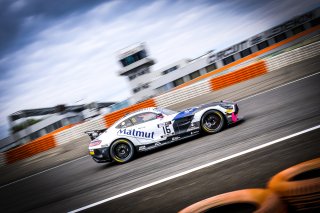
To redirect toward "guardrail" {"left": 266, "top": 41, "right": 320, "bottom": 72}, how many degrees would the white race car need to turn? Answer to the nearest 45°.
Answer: approximately 45° to its left

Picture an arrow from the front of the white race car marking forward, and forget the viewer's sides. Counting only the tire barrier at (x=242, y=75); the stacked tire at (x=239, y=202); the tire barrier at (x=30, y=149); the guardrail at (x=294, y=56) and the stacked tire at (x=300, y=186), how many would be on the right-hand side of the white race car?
2

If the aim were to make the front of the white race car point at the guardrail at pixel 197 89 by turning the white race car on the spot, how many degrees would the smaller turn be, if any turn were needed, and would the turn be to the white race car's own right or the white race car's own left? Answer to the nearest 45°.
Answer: approximately 90° to the white race car's own left

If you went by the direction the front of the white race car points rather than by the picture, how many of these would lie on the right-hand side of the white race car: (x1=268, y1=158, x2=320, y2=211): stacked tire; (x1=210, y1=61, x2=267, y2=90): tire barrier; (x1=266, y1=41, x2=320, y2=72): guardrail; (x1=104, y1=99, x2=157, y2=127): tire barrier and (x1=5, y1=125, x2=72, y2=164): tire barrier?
1

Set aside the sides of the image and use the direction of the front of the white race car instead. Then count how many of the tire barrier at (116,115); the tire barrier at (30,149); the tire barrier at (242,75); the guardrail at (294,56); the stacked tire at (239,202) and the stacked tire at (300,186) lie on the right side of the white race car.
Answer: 2

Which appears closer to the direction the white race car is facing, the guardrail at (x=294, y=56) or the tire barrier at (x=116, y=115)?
the guardrail

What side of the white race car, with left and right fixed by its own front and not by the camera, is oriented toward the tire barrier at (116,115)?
left

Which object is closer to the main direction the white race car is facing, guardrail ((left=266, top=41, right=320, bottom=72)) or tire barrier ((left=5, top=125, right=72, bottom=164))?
the guardrail

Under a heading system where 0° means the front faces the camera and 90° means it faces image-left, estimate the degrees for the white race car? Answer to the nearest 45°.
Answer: approximately 270°

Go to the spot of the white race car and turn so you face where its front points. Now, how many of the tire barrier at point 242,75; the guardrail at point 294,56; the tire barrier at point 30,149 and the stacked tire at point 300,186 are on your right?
1

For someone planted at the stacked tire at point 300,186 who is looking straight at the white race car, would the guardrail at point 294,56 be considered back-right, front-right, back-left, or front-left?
front-right

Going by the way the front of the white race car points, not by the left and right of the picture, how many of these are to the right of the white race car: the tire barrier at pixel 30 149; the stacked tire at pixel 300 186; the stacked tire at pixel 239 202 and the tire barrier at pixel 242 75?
2
